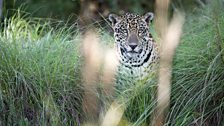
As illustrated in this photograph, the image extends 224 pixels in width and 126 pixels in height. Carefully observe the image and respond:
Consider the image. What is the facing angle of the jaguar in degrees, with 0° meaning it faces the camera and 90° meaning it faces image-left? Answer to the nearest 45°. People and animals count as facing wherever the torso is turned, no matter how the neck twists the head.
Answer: approximately 0°
